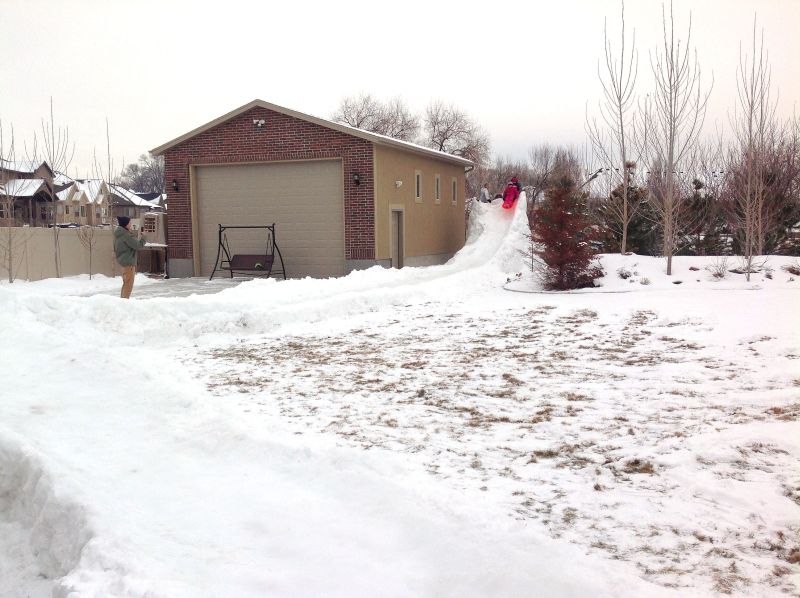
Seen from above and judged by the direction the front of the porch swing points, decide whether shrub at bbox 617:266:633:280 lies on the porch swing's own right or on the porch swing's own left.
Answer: on the porch swing's own left

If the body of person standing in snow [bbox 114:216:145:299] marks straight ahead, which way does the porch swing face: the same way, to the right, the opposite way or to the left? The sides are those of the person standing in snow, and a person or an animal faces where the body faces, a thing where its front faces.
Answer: to the right

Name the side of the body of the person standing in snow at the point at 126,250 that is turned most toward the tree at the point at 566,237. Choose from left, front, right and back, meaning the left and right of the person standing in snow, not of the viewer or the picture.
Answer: front

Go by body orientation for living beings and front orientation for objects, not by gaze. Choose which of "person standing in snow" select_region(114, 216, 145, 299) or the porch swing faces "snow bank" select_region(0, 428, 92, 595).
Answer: the porch swing

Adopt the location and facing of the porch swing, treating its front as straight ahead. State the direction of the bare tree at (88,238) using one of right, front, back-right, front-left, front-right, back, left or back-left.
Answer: right

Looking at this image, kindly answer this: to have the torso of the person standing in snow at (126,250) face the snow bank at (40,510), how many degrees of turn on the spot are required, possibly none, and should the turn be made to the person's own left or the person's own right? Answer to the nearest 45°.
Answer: approximately 90° to the person's own right

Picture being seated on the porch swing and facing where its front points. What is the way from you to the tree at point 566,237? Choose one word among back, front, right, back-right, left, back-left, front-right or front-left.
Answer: front-left

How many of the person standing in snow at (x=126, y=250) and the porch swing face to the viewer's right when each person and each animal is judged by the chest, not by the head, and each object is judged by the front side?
1

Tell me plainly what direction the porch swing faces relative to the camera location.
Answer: facing the viewer

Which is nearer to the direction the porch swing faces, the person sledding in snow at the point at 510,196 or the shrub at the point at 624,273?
the shrub

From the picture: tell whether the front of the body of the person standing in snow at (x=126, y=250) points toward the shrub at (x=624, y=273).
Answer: yes

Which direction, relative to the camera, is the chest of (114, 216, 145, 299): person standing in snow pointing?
to the viewer's right

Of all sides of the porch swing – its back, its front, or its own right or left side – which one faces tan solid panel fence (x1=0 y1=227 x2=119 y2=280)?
right

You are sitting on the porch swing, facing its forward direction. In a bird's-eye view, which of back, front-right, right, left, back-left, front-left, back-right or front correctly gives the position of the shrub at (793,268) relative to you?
front-left

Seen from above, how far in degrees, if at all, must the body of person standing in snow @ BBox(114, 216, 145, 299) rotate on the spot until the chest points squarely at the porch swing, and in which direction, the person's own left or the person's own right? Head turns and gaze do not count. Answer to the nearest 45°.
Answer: approximately 45° to the person's own left

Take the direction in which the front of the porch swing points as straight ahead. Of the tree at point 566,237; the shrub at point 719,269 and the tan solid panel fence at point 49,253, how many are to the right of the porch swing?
1
